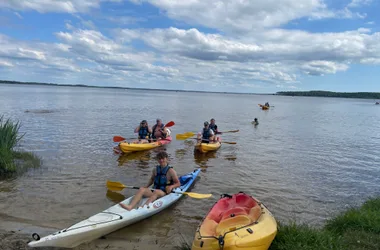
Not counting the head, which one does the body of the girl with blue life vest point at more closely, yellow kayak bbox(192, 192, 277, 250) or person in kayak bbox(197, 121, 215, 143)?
the yellow kayak

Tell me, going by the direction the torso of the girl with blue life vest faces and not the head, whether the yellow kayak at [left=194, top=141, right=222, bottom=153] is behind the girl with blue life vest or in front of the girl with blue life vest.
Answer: behind

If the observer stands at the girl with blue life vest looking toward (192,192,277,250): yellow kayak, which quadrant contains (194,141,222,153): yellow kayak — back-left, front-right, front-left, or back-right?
back-left

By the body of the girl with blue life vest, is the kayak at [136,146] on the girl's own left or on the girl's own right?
on the girl's own right

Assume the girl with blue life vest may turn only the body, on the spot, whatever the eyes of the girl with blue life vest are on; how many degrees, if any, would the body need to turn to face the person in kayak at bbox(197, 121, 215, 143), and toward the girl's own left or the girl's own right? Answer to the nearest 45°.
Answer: approximately 135° to the girl's own right

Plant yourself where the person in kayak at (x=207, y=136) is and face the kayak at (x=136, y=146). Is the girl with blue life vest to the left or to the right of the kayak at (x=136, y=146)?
left

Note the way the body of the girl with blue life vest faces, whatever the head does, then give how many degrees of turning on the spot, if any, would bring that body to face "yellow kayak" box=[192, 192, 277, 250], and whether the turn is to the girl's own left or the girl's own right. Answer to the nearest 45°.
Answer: approximately 90° to the girl's own left
